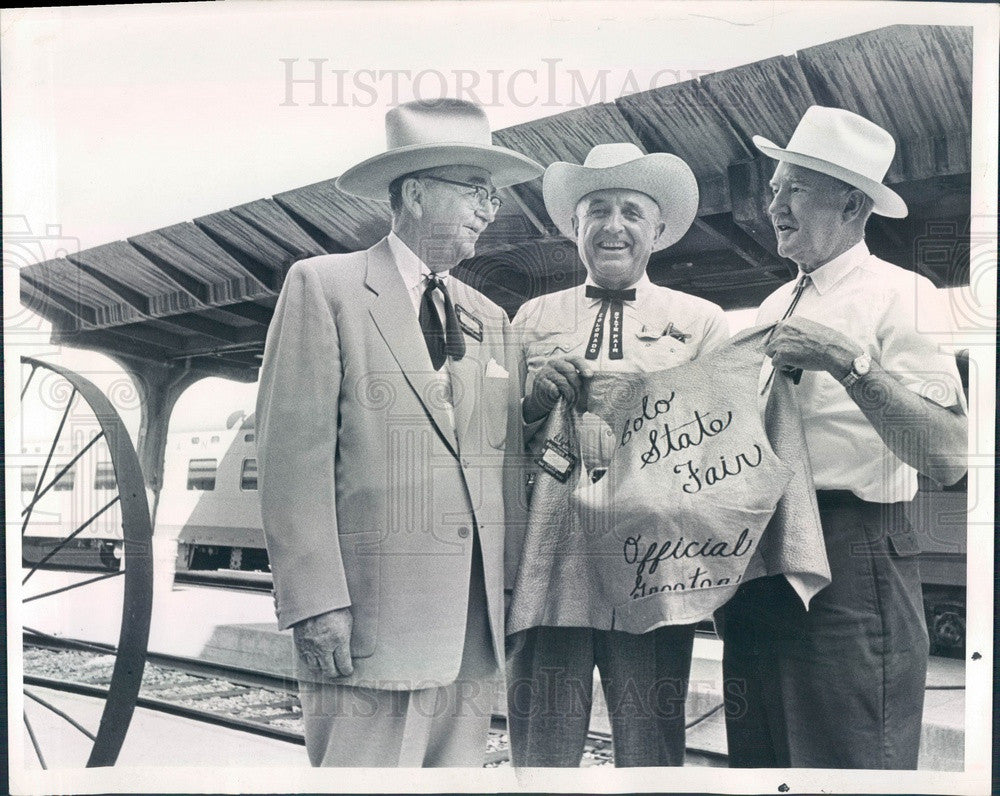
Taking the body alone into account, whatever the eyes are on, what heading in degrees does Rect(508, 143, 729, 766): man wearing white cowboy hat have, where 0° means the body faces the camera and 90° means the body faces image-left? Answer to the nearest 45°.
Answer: approximately 0°

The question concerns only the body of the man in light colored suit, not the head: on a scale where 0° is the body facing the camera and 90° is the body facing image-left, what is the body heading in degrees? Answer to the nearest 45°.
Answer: approximately 315°

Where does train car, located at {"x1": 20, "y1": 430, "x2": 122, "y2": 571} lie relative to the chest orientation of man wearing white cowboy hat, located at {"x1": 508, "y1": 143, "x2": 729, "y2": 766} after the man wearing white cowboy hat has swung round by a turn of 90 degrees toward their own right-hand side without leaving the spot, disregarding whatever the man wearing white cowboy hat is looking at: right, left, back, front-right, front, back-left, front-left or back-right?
front

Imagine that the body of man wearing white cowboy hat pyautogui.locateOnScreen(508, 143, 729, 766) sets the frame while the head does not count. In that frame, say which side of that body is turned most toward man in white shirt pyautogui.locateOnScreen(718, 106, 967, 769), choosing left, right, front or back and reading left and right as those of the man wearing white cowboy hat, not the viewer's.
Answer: left

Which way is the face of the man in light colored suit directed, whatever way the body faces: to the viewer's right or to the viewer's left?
to the viewer's right

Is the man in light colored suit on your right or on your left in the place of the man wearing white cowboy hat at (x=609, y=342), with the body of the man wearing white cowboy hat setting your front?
on your right

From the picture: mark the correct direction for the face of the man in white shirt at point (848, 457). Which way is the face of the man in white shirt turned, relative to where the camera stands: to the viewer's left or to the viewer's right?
to the viewer's left
